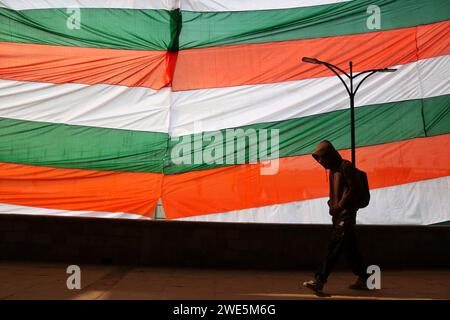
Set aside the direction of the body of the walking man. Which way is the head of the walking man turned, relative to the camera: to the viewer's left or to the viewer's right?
to the viewer's left

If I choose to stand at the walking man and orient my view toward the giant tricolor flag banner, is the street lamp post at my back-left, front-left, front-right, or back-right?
front-right

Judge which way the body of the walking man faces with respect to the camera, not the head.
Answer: to the viewer's left

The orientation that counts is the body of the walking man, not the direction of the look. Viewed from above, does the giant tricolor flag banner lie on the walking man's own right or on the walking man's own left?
on the walking man's own right

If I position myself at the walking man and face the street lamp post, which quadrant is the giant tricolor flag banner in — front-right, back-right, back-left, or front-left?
front-left

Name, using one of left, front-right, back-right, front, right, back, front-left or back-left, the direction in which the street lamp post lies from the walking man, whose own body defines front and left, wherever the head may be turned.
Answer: right
